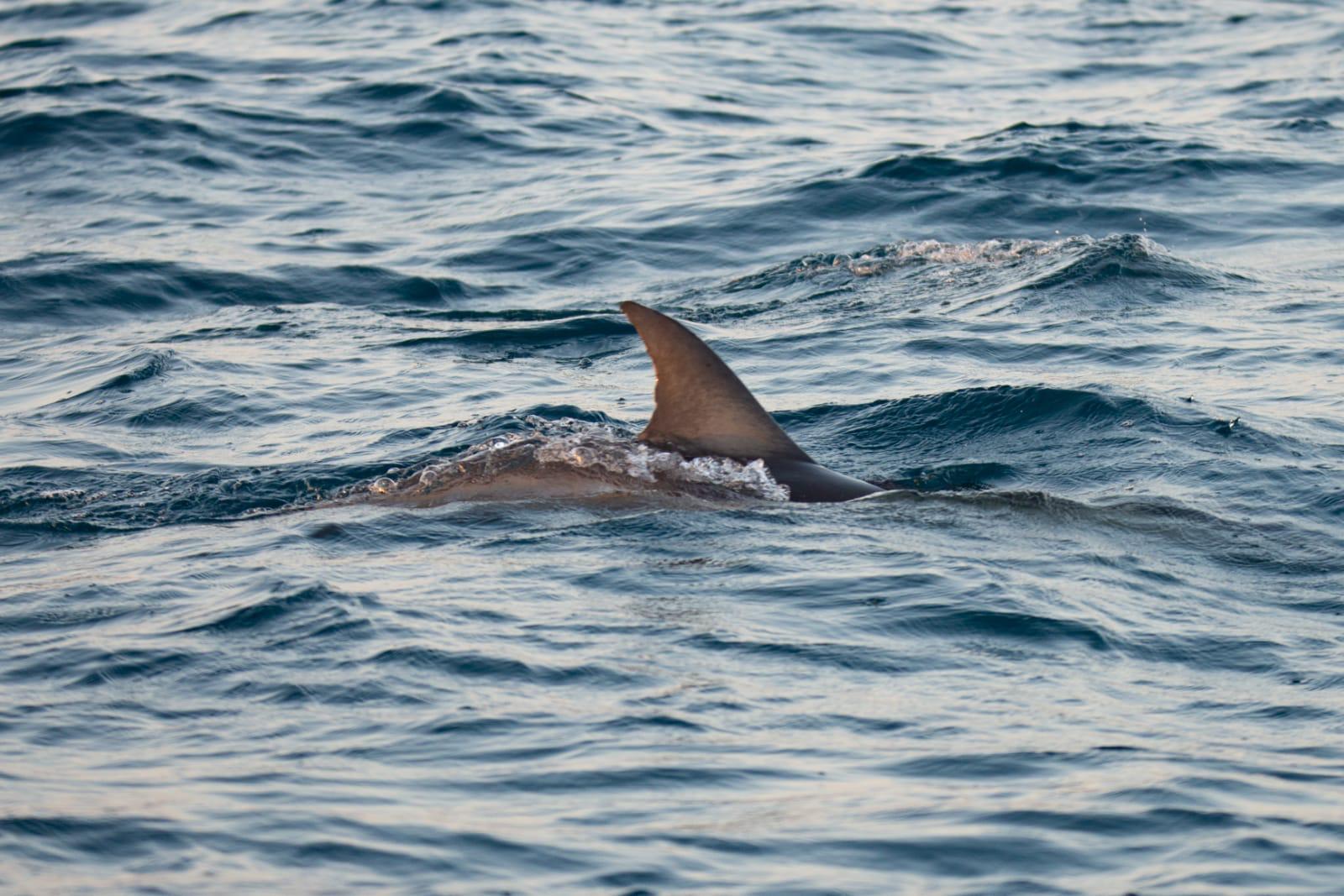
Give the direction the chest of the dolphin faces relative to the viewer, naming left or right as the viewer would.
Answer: facing to the right of the viewer
